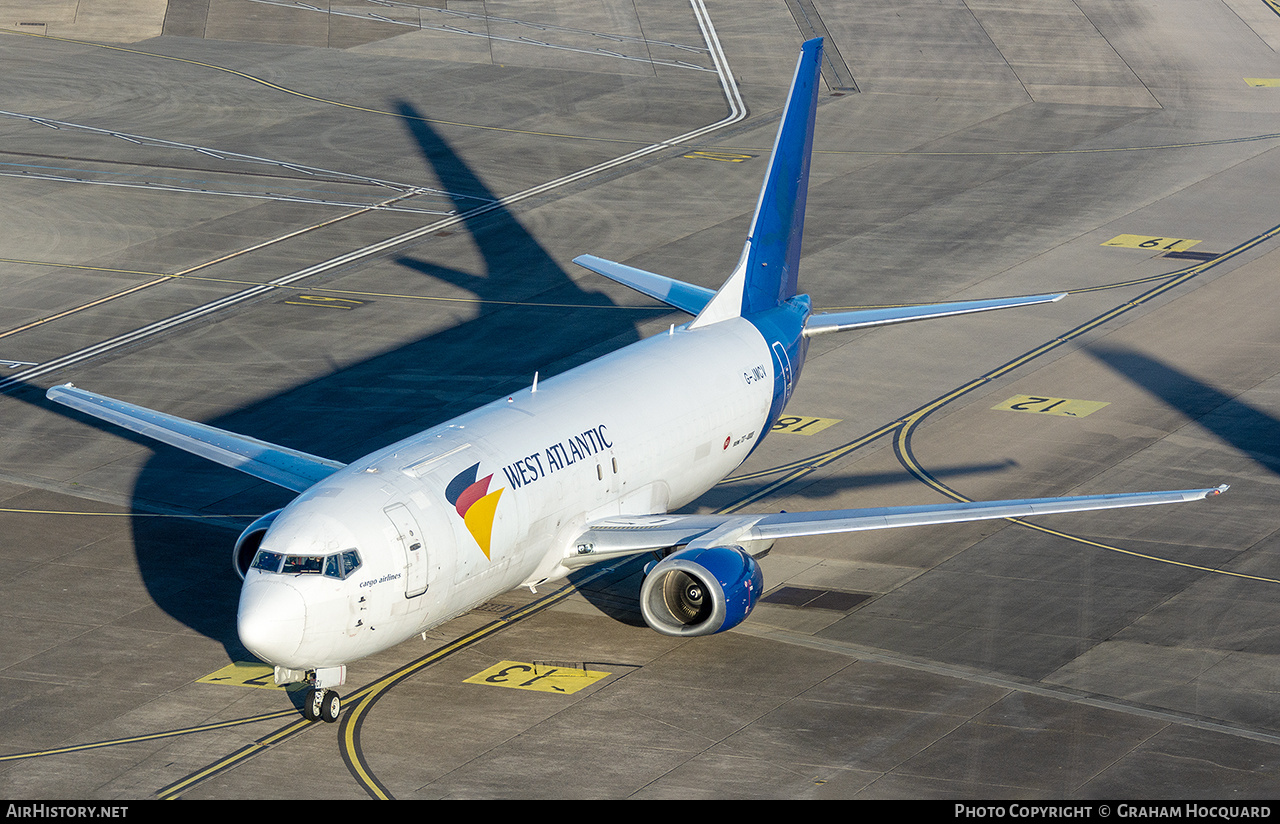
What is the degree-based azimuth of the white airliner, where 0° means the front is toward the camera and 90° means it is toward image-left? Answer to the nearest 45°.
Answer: approximately 45°
